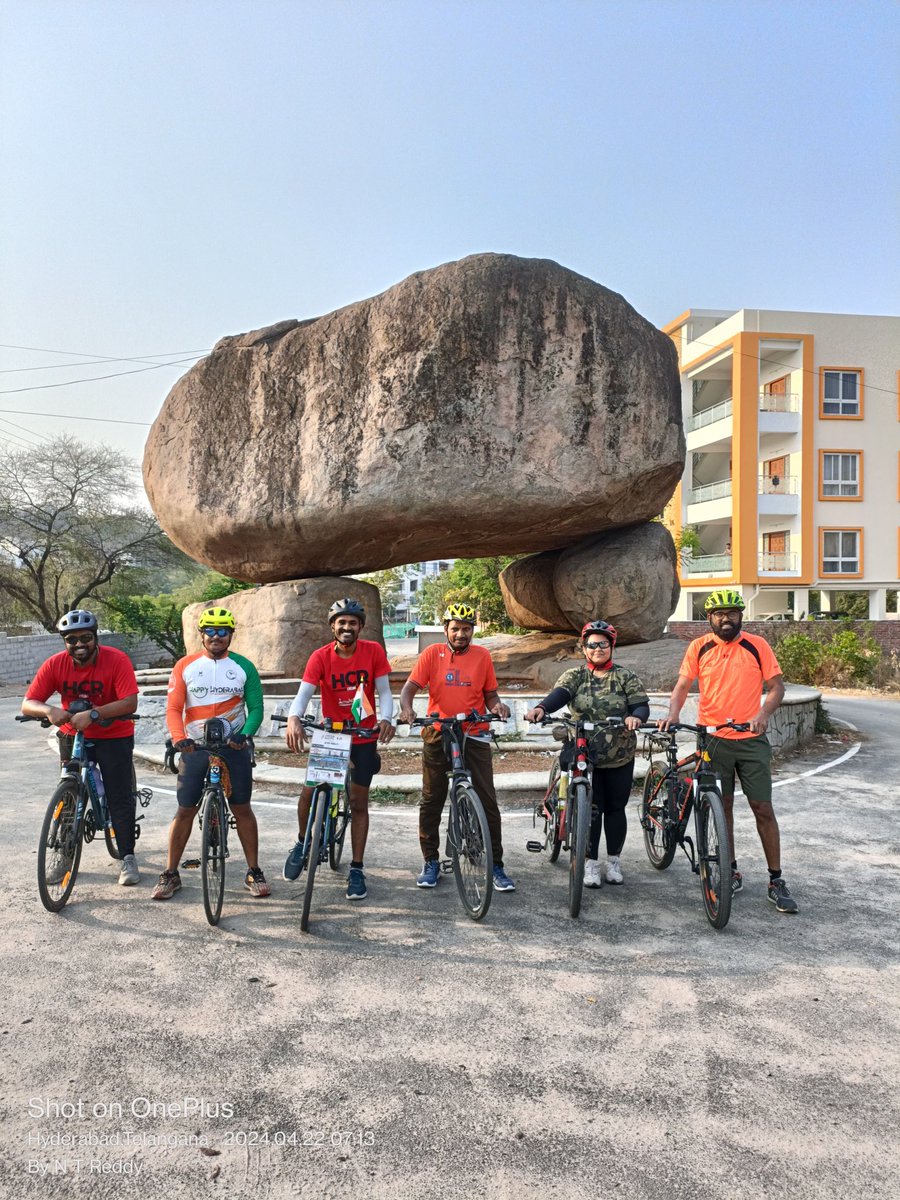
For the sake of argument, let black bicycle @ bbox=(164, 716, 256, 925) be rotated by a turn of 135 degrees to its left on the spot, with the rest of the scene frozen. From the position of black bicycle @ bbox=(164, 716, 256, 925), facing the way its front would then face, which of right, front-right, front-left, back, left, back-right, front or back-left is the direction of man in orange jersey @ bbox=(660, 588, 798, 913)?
front-right

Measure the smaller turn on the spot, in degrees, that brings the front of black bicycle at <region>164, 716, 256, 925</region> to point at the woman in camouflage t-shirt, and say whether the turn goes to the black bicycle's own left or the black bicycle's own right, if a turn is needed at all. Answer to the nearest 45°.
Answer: approximately 90° to the black bicycle's own left

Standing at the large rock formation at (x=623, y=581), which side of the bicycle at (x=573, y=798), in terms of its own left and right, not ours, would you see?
back

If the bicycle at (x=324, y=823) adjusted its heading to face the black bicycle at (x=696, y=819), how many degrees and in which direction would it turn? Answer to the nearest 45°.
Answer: approximately 90° to its left

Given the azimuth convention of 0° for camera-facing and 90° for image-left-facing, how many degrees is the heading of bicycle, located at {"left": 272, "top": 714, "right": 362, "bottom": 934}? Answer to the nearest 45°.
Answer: approximately 0°

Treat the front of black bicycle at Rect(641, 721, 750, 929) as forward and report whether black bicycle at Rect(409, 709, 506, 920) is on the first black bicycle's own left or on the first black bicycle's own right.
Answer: on the first black bicycle's own right
